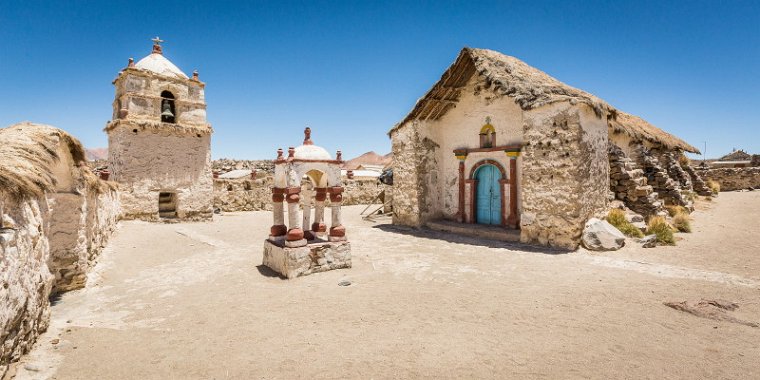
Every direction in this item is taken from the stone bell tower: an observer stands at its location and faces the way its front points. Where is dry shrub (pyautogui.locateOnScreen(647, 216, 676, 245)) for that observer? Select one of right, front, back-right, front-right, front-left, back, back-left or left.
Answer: front-left

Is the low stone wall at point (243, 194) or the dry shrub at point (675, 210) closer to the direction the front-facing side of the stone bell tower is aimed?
the dry shrub

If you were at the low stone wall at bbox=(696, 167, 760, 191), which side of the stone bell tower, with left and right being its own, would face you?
left

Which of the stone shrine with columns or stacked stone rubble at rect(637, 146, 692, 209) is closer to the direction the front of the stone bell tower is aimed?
the stone shrine with columns

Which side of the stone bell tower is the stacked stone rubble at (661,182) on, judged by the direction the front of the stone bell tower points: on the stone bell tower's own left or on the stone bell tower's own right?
on the stone bell tower's own left

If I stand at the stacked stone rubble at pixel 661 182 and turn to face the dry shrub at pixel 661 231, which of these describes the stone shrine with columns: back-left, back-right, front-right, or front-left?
front-right

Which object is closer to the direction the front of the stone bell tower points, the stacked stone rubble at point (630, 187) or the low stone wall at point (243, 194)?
the stacked stone rubble

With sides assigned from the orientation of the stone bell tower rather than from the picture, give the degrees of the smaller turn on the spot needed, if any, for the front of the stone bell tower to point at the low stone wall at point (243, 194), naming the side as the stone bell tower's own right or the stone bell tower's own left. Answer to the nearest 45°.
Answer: approximately 135° to the stone bell tower's own left

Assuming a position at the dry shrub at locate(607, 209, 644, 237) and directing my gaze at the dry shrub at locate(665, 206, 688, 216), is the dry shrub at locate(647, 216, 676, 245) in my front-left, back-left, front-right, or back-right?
back-right

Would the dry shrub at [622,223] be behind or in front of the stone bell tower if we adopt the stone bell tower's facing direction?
in front

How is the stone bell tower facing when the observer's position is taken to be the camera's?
facing the viewer

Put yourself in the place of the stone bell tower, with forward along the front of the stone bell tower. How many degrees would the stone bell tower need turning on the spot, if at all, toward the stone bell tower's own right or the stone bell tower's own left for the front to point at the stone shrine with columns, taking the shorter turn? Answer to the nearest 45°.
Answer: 0° — it already faces it

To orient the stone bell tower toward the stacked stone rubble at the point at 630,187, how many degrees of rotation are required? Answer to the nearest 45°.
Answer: approximately 45° to its left
